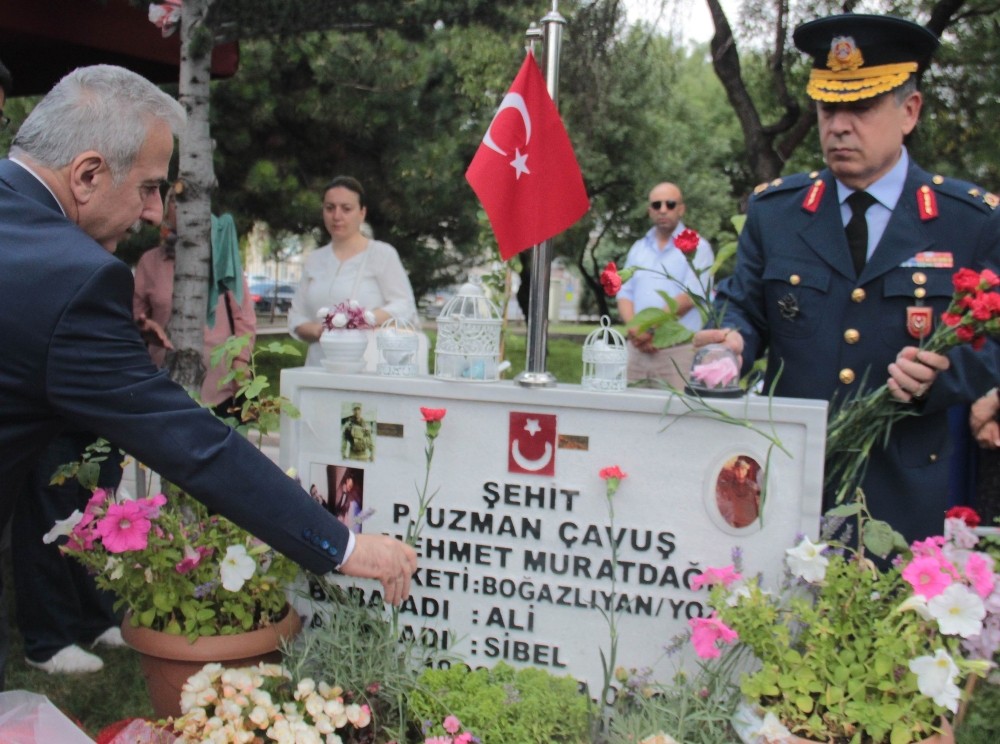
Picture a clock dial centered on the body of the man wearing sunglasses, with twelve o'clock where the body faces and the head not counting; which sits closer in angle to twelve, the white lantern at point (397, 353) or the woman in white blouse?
the white lantern

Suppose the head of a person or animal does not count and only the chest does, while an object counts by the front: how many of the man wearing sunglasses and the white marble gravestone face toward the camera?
2

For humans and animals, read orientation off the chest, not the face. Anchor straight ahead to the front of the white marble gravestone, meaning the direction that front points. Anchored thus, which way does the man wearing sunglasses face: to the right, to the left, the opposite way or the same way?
the same way

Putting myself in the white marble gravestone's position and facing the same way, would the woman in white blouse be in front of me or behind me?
behind

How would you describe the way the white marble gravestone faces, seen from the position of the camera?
facing the viewer

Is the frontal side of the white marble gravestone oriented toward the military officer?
no

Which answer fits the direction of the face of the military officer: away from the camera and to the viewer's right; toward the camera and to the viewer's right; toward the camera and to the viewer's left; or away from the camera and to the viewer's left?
toward the camera and to the viewer's left

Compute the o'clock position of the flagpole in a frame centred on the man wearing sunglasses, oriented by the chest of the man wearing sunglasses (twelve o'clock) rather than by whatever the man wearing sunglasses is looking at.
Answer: The flagpole is roughly at 12 o'clock from the man wearing sunglasses.

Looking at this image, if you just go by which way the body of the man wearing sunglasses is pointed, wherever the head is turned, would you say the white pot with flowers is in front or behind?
in front

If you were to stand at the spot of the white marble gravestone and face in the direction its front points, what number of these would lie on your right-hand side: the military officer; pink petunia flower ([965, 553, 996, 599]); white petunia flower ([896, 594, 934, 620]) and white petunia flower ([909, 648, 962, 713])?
0

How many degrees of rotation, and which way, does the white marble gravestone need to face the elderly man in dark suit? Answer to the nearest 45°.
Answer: approximately 45° to its right

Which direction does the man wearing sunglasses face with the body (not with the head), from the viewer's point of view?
toward the camera

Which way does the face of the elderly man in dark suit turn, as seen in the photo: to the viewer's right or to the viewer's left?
to the viewer's right

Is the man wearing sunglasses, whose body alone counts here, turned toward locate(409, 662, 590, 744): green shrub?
yes

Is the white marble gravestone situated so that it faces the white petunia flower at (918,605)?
no

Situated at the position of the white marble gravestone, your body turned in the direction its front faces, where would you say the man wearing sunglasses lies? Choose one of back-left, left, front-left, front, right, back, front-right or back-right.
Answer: back

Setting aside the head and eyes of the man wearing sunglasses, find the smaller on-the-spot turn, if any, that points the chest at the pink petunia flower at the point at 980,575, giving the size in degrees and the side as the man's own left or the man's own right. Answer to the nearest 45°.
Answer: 0° — they already face it
